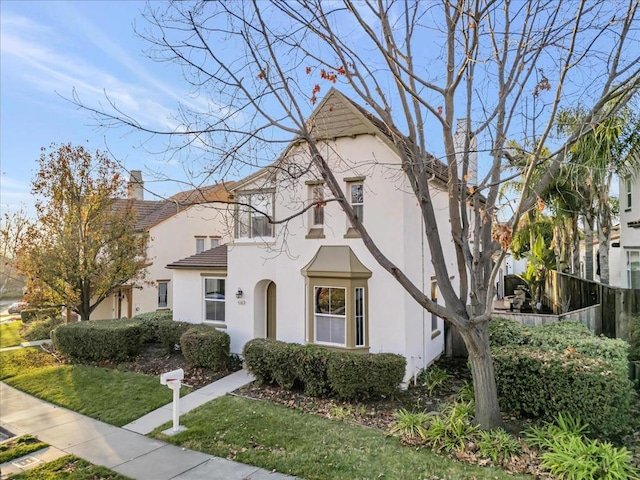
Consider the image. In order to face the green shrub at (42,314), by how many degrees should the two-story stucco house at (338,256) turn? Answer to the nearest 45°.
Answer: approximately 90° to its right

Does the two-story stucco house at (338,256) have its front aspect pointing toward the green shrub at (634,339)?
no

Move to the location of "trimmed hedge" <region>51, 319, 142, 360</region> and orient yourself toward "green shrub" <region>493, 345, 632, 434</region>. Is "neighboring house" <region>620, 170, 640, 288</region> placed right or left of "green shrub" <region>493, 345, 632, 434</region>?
left

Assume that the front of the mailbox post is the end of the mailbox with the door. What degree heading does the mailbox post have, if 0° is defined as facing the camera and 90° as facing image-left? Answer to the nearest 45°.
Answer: approximately 45°

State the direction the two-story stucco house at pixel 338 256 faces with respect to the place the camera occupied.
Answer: facing the viewer and to the left of the viewer

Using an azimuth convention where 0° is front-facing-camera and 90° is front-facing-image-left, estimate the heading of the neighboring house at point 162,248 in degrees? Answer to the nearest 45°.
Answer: approximately 45°

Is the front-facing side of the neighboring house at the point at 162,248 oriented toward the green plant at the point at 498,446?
no

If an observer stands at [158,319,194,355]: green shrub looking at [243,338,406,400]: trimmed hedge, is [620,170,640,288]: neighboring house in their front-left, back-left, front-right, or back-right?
front-left

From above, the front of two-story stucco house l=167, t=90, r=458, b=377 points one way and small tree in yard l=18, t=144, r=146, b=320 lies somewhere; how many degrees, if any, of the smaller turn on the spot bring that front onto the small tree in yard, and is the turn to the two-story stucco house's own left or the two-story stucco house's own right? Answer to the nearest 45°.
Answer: approximately 90° to the two-story stucco house's own right

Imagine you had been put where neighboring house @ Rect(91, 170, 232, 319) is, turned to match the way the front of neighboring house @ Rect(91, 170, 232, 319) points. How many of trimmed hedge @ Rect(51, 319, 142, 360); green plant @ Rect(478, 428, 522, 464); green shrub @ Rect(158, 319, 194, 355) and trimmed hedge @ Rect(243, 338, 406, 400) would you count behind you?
0

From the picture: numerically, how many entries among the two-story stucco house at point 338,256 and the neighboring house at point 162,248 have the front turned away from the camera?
0

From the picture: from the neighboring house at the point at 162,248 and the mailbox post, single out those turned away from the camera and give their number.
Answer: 0

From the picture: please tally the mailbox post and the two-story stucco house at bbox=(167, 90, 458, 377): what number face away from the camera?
0

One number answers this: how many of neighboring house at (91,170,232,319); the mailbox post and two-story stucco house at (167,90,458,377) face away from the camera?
0

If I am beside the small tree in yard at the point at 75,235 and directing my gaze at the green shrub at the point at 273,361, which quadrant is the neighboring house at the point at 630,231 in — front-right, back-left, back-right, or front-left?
front-left

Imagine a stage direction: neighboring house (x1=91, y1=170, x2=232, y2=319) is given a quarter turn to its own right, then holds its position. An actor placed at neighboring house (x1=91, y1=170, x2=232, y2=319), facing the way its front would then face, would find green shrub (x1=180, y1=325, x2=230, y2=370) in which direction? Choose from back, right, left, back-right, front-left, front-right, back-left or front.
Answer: back-left

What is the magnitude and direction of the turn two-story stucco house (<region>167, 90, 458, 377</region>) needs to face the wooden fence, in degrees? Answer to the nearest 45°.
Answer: approximately 135° to its left
